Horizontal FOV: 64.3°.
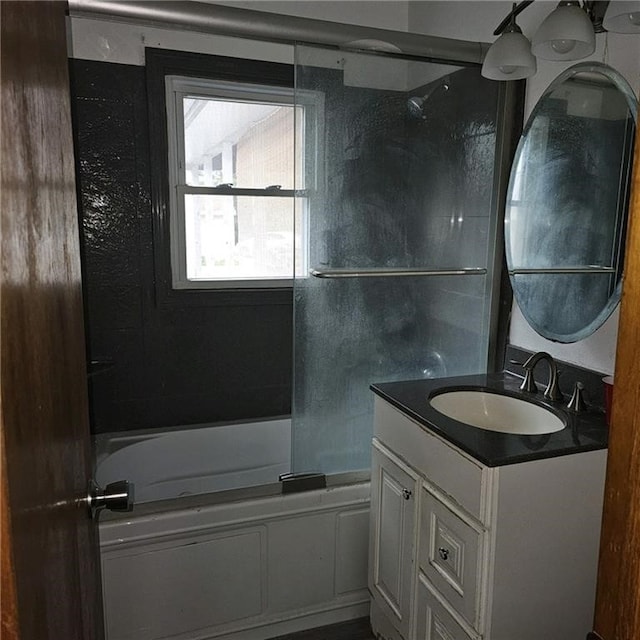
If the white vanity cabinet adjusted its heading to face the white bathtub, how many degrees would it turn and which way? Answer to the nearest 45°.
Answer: approximately 90° to its right

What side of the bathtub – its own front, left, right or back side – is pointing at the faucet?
left

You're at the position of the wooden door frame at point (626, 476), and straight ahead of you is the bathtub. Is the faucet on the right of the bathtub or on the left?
right

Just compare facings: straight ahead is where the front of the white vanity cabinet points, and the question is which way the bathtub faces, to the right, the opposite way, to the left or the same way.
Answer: to the left

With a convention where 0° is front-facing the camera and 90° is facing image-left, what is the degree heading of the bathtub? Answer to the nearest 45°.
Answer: approximately 0°

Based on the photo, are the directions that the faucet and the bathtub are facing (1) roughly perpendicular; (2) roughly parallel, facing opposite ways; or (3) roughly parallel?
roughly perpendicular

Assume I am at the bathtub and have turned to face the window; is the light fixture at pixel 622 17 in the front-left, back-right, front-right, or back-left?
back-right
